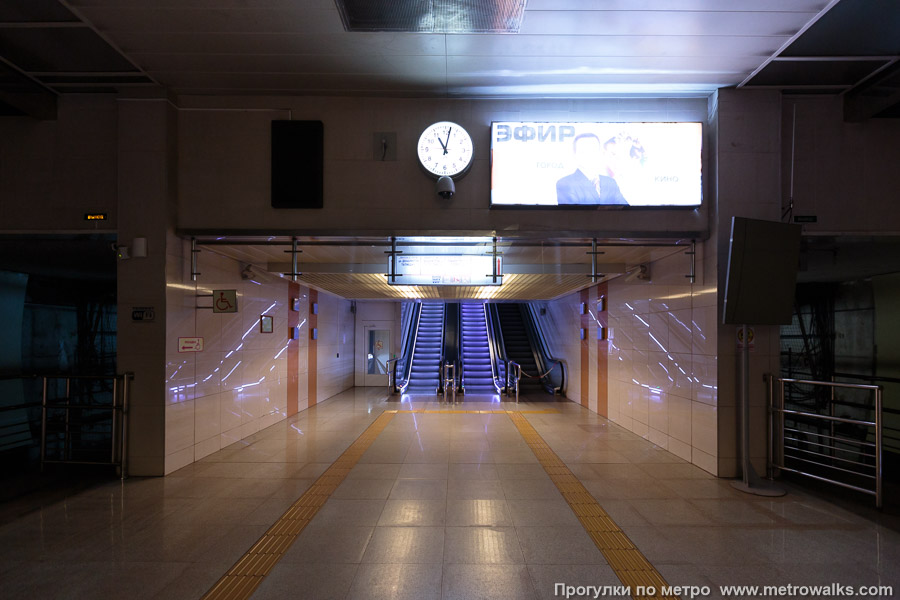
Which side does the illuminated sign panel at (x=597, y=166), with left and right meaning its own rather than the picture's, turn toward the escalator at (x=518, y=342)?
back

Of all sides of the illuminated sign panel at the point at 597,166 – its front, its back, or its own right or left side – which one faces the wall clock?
right

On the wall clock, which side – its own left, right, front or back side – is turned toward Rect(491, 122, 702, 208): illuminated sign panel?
left

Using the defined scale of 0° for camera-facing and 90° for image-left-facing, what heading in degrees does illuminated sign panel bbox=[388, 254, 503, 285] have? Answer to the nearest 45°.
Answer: approximately 0°

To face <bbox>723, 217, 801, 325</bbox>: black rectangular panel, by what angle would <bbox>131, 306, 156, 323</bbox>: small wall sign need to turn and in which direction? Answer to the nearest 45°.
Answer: approximately 45° to its left

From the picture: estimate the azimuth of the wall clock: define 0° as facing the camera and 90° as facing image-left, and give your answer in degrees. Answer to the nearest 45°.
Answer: approximately 0°

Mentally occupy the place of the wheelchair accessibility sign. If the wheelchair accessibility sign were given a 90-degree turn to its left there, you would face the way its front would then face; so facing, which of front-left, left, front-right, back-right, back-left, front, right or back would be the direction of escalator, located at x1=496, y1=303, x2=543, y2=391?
front-left
